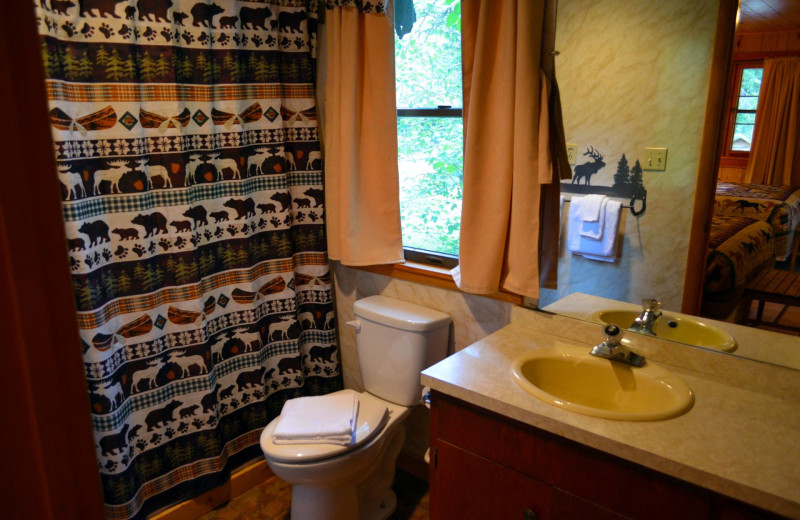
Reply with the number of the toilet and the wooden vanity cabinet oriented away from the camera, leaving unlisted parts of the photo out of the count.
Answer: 0

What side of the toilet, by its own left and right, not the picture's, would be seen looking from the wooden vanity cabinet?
left

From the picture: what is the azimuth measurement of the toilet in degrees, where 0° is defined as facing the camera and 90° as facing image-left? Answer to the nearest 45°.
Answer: approximately 45°

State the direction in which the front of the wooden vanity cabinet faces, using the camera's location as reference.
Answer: facing the viewer and to the left of the viewer
